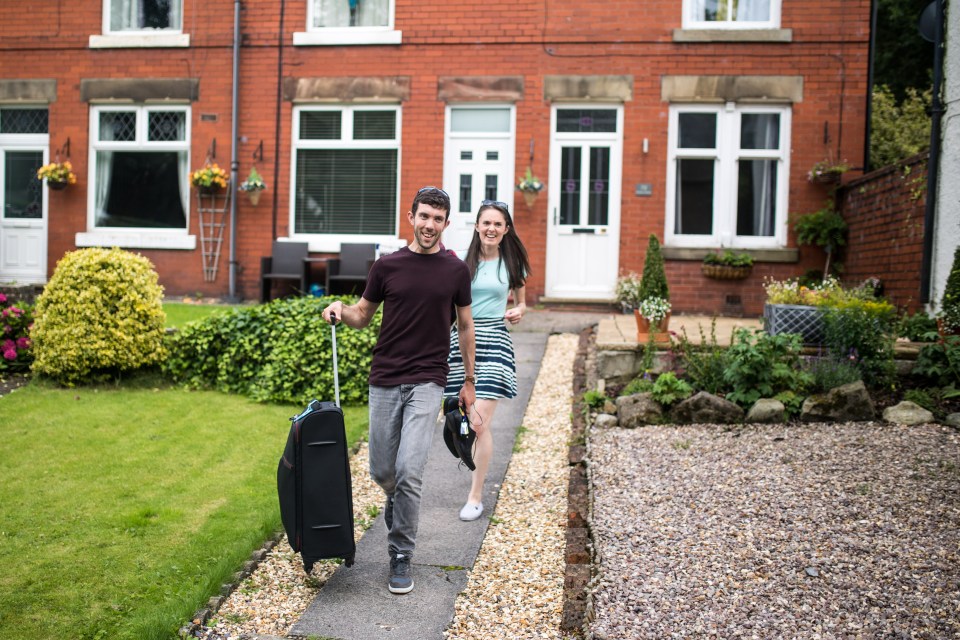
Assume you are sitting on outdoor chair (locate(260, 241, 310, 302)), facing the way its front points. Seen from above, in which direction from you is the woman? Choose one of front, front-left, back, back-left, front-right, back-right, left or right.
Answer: front-left

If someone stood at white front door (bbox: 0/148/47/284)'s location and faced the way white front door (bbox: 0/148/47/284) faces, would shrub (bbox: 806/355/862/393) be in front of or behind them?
in front

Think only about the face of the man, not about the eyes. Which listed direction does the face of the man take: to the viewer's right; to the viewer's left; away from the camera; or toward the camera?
toward the camera

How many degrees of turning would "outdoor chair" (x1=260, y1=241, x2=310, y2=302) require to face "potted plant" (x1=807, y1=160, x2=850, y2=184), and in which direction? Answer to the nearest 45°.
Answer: approximately 135° to its left

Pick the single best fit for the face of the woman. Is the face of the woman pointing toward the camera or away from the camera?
toward the camera

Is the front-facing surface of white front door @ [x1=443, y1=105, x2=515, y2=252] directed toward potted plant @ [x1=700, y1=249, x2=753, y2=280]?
no

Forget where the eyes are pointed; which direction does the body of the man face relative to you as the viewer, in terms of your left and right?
facing the viewer

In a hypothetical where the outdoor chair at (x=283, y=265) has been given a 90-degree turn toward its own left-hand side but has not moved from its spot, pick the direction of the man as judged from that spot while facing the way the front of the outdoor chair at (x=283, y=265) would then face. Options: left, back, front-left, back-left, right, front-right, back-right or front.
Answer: front-right

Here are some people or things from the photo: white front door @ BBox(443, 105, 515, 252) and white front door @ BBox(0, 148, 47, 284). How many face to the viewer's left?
0

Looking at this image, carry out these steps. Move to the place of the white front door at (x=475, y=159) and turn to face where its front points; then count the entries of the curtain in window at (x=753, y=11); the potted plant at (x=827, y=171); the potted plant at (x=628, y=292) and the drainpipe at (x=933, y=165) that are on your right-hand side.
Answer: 0

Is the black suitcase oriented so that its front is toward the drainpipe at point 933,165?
no

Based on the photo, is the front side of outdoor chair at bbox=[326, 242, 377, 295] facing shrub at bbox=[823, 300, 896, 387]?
no

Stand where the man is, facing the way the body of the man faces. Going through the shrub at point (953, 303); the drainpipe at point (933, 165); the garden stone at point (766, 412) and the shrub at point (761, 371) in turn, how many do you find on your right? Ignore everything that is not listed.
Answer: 0

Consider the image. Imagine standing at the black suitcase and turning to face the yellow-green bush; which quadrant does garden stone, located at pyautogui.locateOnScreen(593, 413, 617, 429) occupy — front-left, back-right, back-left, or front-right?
front-right

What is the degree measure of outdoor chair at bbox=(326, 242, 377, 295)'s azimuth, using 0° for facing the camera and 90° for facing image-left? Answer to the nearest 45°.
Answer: approximately 45°
